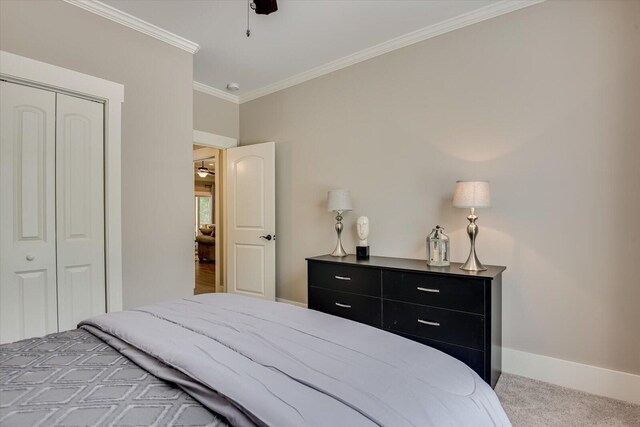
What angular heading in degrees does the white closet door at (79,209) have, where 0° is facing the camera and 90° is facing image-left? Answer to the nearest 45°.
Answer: approximately 315°

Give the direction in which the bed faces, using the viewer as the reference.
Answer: facing away from the viewer and to the right of the viewer

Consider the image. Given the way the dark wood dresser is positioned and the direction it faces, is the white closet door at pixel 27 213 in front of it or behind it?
in front

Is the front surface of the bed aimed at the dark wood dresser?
yes

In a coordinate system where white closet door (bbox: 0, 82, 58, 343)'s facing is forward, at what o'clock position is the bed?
The bed is roughly at 1 o'clock from the white closet door.

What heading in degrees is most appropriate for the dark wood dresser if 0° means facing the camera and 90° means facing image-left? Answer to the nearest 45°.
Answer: approximately 45°

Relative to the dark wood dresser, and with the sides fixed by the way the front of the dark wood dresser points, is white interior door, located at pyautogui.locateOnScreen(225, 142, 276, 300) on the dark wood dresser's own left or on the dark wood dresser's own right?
on the dark wood dresser's own right

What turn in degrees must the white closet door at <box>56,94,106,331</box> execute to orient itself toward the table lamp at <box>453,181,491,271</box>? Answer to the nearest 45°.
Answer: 0° — it already faces it

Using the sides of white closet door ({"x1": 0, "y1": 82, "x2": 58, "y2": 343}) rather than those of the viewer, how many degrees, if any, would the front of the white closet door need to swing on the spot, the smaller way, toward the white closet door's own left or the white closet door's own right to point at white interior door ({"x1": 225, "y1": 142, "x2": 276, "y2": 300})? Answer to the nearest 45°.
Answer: approximately 45° to the white closet door's own left

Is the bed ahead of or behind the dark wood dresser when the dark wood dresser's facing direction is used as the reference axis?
ahead

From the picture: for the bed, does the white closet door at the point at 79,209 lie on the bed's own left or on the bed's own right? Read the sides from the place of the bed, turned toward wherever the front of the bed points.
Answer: on the bed's own left
